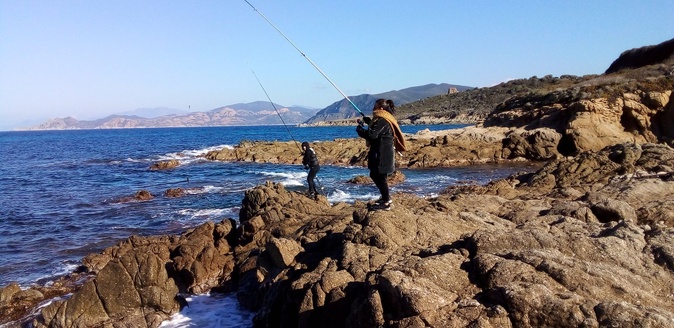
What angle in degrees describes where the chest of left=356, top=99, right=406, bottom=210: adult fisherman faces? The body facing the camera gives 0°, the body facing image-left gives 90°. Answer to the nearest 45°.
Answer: approximately 90°
